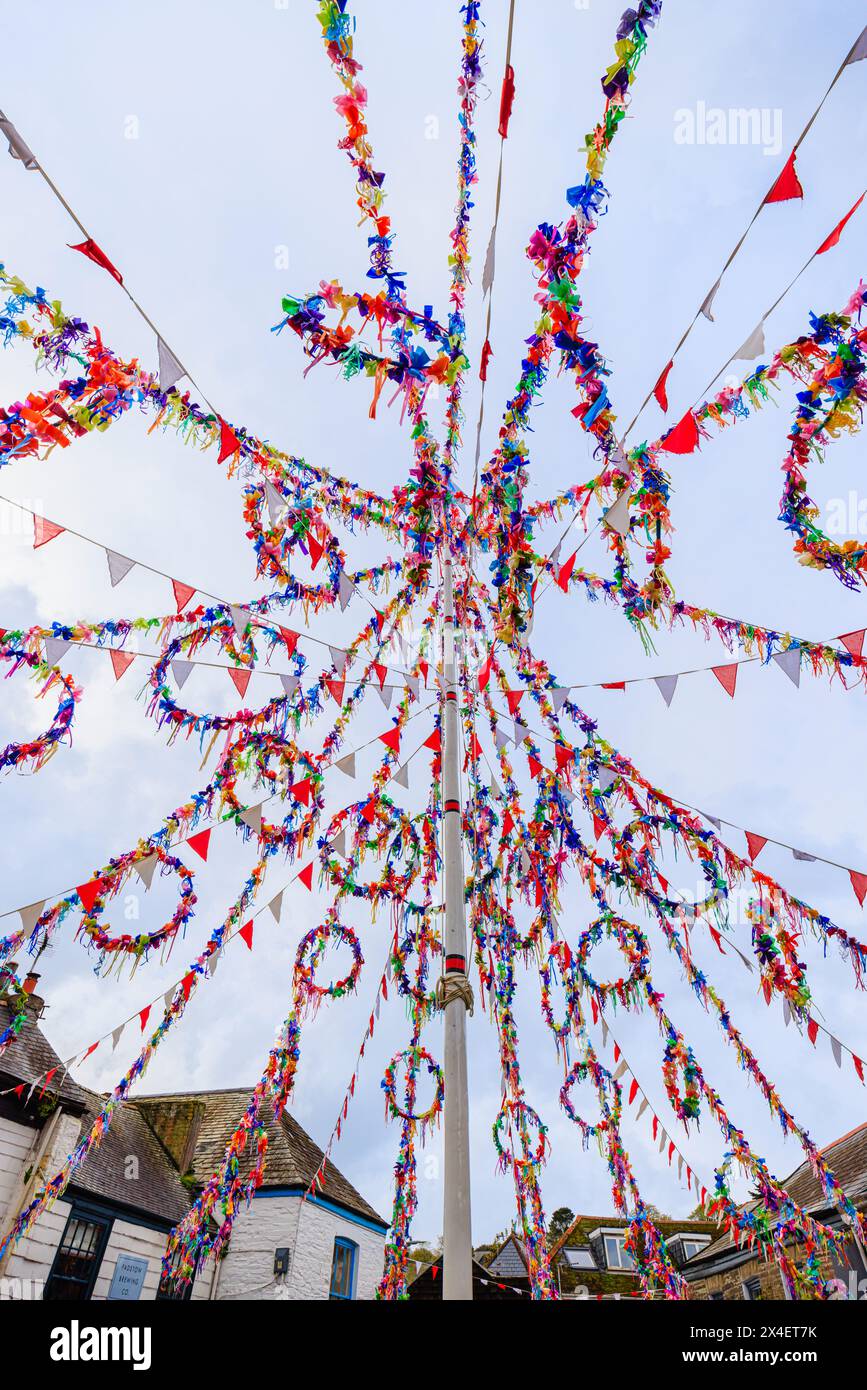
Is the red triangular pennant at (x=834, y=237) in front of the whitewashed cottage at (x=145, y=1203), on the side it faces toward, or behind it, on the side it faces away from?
in front

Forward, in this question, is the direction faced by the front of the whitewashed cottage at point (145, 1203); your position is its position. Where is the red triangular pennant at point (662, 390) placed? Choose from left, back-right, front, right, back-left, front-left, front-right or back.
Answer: front-right

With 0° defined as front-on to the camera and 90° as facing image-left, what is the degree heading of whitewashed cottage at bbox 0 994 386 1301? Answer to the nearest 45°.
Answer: approximately 315°

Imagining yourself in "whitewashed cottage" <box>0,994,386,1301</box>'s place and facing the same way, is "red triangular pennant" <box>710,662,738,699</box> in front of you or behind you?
in front

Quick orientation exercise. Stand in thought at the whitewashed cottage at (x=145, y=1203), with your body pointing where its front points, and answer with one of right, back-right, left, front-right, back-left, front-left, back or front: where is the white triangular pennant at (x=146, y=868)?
front-right
